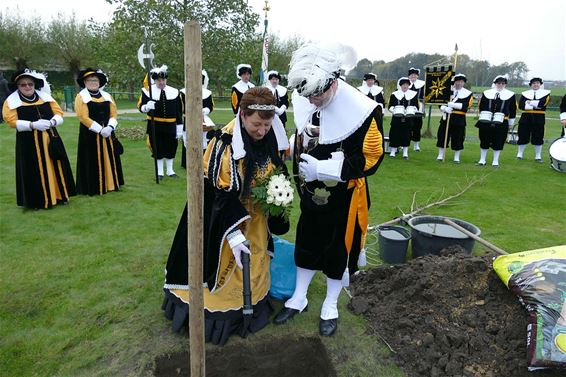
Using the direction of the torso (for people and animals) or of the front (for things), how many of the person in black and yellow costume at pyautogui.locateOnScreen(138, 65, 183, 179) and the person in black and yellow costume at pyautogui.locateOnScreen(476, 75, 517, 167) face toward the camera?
2

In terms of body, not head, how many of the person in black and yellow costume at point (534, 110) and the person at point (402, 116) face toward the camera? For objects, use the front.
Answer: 2

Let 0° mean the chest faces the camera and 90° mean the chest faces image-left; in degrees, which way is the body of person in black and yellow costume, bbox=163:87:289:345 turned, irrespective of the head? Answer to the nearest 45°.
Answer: approximately 315°

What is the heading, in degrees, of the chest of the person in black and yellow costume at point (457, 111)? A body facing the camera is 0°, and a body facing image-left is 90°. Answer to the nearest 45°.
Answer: approximately 45°

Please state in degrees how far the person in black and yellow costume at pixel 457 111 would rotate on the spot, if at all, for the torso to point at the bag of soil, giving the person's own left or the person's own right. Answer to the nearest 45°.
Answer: approximately 45° to the person's own left

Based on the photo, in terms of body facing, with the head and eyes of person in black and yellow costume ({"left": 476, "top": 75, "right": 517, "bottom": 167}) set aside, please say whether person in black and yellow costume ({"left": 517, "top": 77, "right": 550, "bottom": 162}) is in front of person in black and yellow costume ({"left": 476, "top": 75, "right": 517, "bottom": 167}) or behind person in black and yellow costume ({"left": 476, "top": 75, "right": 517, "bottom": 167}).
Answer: behind

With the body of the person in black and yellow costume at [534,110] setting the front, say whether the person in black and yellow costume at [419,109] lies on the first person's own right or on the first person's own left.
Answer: on the first person's own right

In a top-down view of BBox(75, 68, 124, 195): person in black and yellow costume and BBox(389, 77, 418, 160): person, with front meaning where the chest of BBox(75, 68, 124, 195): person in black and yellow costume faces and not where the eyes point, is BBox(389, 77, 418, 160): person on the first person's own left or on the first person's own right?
on the first person's own left

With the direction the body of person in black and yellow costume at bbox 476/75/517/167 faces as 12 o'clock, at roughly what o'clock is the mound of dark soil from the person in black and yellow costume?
The mound of dark soil is roughly at 12 o'clock from the person in black and yellow costume.

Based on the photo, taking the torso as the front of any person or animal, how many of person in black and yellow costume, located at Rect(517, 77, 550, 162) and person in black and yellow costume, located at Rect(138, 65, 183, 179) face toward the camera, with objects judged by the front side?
2

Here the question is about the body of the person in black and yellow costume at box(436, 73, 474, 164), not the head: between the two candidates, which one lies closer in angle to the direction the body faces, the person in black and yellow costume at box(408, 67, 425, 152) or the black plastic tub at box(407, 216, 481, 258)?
the black plastic tub
